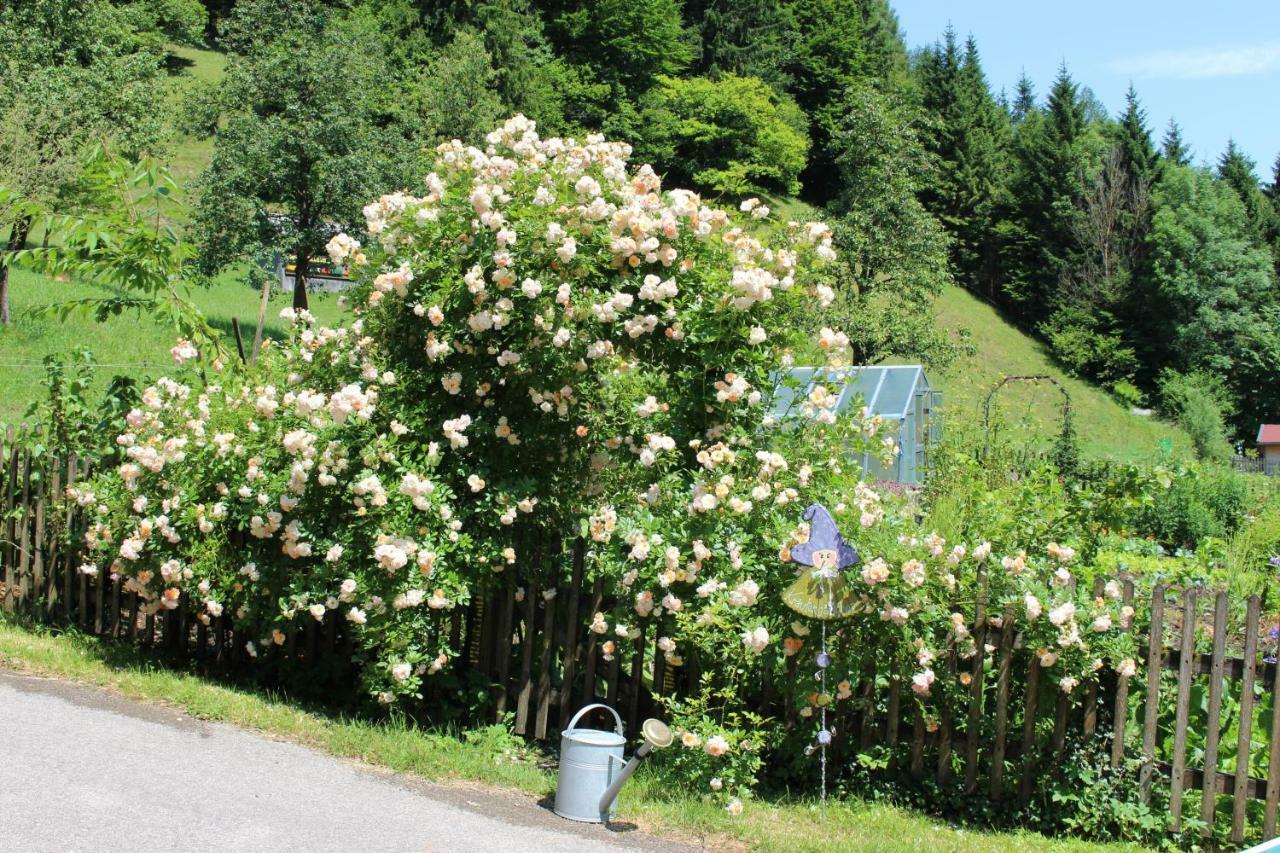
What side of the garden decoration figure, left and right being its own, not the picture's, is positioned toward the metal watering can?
right

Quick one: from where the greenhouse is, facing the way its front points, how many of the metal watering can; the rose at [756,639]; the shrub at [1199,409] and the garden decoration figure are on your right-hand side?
3

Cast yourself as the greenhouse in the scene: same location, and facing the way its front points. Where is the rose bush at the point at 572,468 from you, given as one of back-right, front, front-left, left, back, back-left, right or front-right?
right

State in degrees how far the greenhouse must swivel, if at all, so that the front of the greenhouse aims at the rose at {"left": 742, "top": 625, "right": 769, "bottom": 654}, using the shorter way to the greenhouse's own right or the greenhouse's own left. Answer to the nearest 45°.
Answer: approximately 90° to the greenhouse's own right

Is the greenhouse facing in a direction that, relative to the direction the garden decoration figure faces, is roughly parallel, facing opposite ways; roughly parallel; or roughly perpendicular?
roughly perpendicular

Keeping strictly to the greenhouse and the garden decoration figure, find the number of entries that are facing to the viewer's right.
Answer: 1

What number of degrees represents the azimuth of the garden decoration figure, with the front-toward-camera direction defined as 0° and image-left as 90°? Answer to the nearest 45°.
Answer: approximately 0°

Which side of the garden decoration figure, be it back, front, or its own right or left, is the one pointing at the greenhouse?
back

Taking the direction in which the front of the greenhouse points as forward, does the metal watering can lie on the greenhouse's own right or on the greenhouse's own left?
on the greenhouse's own right

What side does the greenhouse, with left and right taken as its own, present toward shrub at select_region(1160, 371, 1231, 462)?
left
